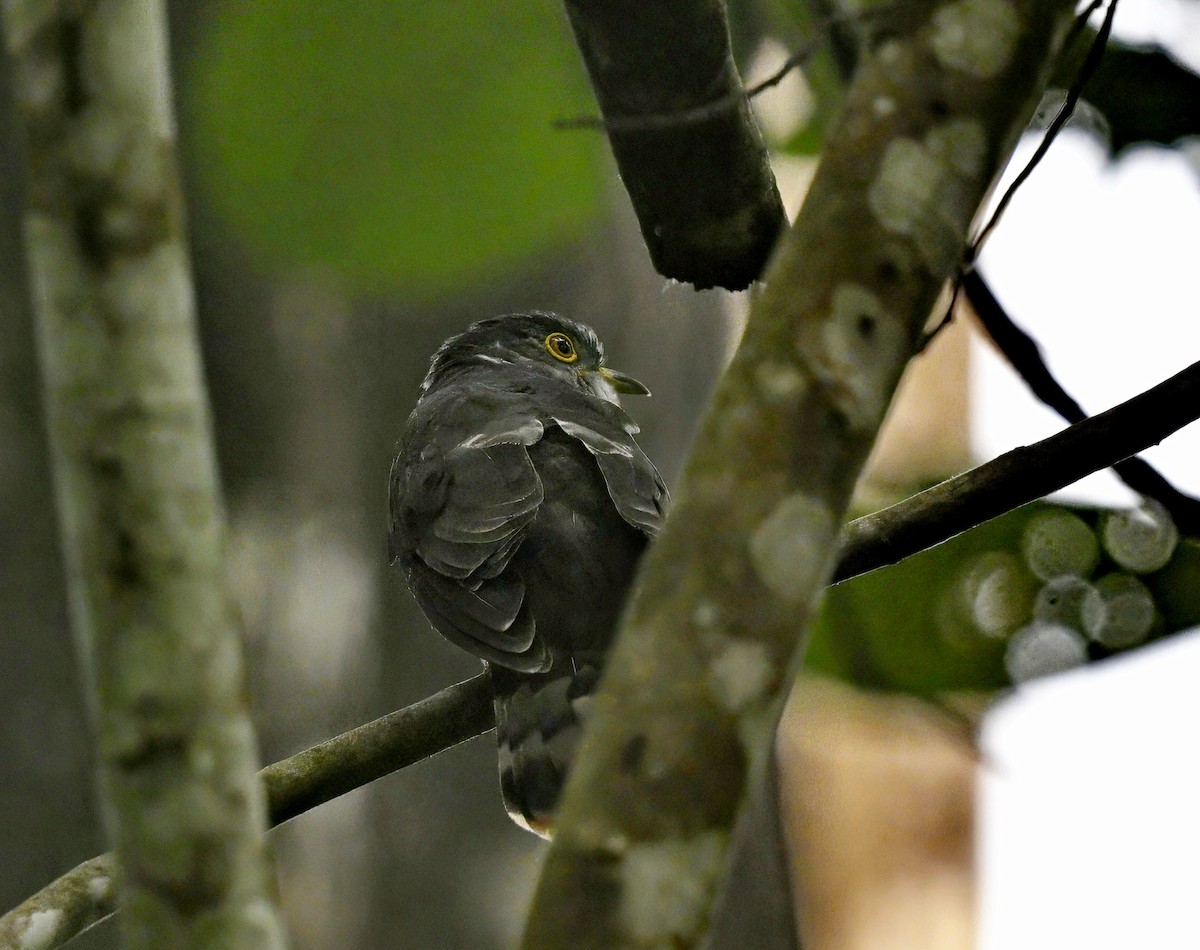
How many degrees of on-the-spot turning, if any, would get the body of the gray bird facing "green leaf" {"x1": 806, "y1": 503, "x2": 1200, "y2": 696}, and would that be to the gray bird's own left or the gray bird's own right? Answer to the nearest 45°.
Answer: approximately 90° to the gray bird's own right

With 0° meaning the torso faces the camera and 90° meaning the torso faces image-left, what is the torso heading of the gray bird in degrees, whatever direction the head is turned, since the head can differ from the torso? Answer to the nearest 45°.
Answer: approximately 180°

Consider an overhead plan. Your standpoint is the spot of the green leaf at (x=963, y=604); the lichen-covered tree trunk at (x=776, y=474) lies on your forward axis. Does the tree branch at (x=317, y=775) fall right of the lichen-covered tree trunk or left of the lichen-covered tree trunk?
right

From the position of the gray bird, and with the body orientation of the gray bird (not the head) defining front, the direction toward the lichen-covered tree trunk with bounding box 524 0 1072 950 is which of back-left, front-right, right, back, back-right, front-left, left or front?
back
